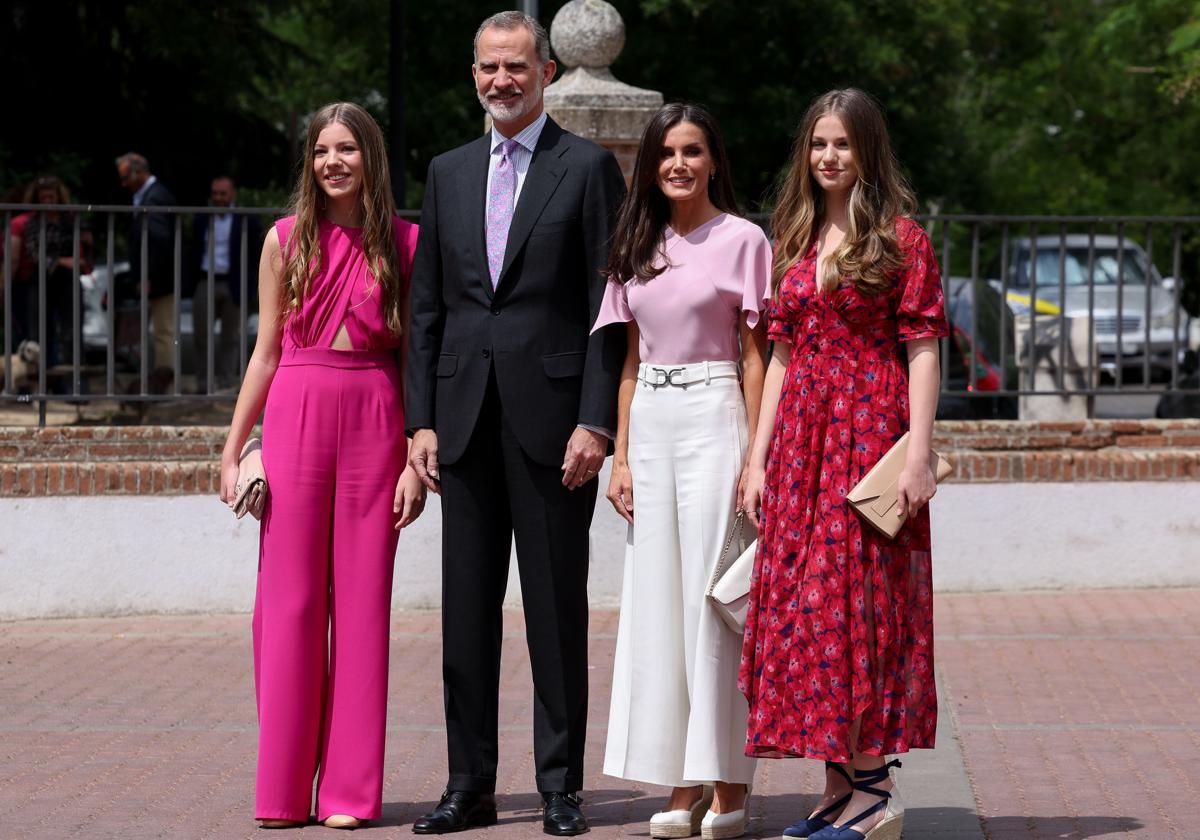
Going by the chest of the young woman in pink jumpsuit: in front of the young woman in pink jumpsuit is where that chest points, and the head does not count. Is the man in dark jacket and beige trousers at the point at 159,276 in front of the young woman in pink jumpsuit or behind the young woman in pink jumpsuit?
behind

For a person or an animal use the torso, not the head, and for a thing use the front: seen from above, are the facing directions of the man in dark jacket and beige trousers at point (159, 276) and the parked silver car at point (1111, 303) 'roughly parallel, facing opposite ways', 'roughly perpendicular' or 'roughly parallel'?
roughly perpendicular

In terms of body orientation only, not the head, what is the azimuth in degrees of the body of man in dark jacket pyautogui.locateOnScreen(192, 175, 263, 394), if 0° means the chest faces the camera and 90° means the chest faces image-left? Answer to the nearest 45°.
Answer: approximately 0°

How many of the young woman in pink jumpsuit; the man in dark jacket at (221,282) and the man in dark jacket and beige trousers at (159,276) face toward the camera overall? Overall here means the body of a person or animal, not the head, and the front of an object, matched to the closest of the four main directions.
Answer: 2
